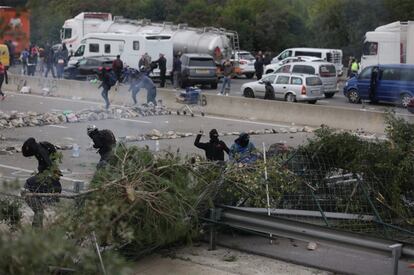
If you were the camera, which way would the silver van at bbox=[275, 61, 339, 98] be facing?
facing away from the viewer and to the left of the viewer

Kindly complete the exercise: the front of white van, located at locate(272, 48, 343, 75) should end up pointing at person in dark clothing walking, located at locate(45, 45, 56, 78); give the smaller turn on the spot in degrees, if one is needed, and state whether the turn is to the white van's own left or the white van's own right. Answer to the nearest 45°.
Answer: approximately 45° to the white van's own left

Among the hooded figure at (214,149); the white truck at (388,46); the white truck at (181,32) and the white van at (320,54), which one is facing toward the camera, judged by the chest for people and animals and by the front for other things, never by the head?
the hooded figure

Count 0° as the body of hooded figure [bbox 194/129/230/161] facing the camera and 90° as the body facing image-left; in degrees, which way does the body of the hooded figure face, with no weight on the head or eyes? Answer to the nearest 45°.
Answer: approximately 0°

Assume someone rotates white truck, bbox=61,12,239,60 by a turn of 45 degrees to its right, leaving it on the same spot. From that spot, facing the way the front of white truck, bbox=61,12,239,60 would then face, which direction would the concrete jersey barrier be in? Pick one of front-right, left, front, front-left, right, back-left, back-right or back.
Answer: back

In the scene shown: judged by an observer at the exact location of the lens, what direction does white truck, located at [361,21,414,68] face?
facing to the left of the viewer

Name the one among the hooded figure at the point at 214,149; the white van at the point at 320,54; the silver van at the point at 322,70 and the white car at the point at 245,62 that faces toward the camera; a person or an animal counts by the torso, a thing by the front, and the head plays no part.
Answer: the hooded figure

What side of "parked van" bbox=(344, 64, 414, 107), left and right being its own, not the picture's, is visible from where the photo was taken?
left

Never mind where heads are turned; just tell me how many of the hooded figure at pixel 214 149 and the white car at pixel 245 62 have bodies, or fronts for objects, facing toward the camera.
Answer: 1

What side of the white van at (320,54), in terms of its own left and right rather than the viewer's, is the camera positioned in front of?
left

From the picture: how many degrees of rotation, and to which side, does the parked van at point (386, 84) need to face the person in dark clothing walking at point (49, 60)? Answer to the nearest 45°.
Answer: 0° — it already faces them

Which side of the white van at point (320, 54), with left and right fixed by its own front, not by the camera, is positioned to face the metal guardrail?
left
